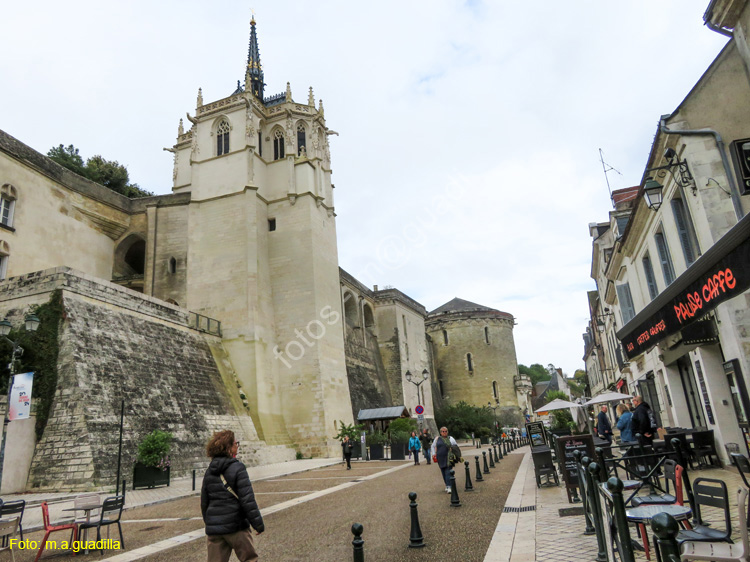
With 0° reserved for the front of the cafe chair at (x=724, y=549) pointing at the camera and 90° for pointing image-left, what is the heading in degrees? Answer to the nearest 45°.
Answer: approximately 90°

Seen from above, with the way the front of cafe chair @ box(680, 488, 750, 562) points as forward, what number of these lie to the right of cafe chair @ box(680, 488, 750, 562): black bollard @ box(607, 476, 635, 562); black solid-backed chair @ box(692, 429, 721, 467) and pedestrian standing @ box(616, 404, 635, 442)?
2

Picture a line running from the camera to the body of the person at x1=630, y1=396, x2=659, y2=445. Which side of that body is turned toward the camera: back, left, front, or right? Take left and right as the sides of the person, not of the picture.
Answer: left

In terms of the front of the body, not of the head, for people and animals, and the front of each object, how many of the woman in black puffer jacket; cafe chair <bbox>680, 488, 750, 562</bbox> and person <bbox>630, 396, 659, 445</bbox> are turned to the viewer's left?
2

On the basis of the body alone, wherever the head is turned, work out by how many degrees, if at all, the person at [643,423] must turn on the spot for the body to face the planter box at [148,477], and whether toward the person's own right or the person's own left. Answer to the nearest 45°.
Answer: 0° — they already face it

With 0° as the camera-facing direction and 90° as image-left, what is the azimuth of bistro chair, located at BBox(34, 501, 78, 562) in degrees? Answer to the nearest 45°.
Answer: approximately 270°

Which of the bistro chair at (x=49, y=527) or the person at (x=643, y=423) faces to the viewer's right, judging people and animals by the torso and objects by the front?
the bistro chair

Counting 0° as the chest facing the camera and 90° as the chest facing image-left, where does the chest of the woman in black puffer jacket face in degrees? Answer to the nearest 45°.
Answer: approximately 225°

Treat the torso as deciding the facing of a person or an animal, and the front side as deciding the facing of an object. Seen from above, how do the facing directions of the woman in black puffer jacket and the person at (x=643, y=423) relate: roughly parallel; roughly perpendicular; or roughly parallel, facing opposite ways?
roughly perpendicular

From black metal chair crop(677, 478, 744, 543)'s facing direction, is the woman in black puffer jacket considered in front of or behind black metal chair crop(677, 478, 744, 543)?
in front

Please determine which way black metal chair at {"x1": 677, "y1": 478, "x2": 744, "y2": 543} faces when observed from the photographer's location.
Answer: facing the viewer and to the left of the viewer

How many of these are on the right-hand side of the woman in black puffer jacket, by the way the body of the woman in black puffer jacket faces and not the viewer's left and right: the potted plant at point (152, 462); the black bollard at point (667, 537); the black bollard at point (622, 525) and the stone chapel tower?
2

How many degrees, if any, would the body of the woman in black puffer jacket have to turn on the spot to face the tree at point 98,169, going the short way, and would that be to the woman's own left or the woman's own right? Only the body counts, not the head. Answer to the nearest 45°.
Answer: approximately 45° to the woman's own left

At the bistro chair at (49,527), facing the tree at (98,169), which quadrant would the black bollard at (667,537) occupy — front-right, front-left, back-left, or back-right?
back-right
